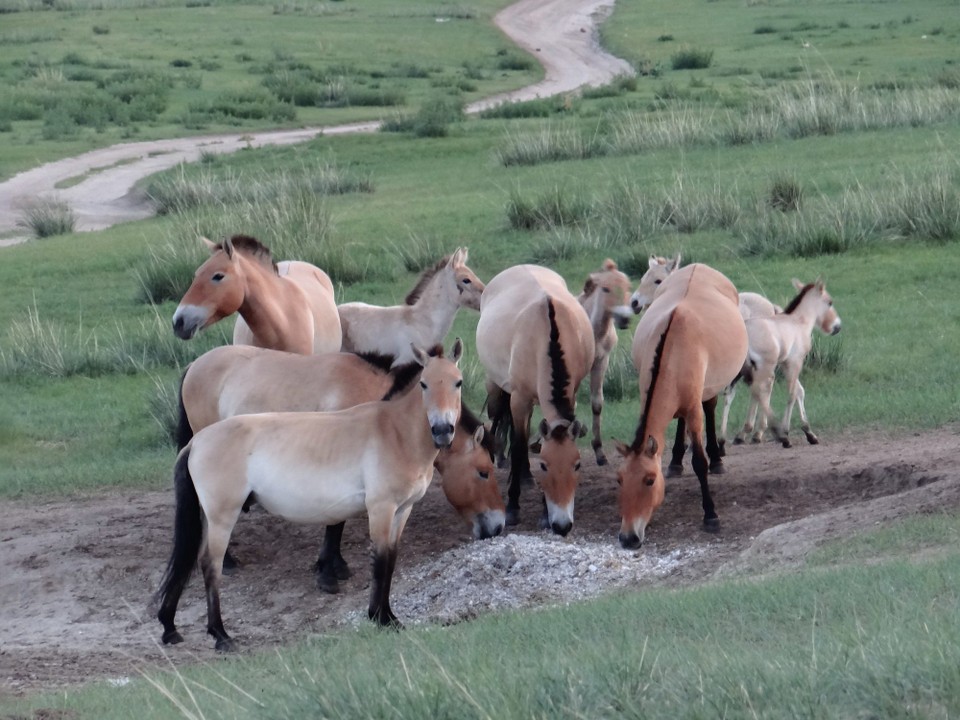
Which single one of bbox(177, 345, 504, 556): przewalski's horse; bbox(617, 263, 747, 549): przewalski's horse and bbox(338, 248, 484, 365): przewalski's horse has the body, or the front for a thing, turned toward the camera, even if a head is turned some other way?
bbox(617, 263, 747, 549): przewalski's horse

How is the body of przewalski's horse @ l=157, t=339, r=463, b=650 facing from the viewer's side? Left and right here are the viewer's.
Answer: facing to the right of the viewer

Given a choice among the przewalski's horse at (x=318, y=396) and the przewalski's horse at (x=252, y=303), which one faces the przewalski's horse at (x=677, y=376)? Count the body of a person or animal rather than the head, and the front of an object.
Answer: the przewalski's horse at (x=318, y=396)

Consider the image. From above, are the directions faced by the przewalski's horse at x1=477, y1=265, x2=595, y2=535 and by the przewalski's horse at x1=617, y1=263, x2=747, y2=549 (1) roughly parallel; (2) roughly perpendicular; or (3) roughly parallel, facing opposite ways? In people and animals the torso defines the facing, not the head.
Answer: roughly parallel

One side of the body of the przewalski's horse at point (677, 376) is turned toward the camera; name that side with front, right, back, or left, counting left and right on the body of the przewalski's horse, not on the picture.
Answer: front

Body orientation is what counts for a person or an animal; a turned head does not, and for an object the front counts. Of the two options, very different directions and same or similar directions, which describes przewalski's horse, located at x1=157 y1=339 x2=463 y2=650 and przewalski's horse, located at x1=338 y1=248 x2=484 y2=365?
same or similar directions

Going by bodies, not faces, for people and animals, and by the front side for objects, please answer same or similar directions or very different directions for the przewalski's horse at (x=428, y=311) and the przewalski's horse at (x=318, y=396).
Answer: same or similar directions

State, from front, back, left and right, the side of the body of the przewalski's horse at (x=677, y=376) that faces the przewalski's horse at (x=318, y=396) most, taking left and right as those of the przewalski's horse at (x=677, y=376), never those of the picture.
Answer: right

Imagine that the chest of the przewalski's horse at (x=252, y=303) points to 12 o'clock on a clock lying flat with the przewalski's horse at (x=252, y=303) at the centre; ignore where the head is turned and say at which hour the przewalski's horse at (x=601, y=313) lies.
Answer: the przewalski's horse at (x=601, y=313) is roughly at 7 o'clock from the przewalski's horse at (x=252, y=303).

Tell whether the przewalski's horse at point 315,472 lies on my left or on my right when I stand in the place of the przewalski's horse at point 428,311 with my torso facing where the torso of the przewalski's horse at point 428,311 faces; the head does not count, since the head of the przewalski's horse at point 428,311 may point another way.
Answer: on my right

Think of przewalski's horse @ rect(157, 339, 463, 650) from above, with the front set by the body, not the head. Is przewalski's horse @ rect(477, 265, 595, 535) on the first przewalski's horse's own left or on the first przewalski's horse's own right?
on the first przewalski's horse's own left

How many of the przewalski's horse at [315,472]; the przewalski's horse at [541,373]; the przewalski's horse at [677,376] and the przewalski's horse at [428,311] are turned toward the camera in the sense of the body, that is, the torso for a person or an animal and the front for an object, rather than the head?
2

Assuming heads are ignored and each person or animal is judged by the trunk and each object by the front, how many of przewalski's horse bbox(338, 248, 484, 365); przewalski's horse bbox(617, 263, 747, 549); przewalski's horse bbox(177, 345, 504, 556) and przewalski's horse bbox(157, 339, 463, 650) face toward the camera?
1

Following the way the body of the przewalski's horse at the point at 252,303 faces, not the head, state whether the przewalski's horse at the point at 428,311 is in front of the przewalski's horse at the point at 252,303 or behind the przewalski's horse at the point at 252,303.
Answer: behind

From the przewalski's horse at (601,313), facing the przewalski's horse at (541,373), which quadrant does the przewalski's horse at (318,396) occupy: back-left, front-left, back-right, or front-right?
front-right

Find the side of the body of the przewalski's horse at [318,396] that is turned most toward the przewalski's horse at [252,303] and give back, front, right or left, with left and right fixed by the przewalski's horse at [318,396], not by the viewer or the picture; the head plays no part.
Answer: left

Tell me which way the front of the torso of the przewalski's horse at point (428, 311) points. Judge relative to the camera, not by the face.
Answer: to the viewer's right

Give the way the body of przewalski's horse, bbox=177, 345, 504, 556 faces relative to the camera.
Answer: to the viewer's right

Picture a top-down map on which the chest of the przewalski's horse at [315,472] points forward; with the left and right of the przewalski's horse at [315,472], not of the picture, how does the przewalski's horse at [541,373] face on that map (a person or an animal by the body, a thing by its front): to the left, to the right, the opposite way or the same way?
to the right

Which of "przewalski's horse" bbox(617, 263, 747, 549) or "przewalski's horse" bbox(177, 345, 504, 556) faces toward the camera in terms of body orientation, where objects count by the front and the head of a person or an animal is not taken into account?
"przewalski's horse" bbox(617, 263, 747, 549)
